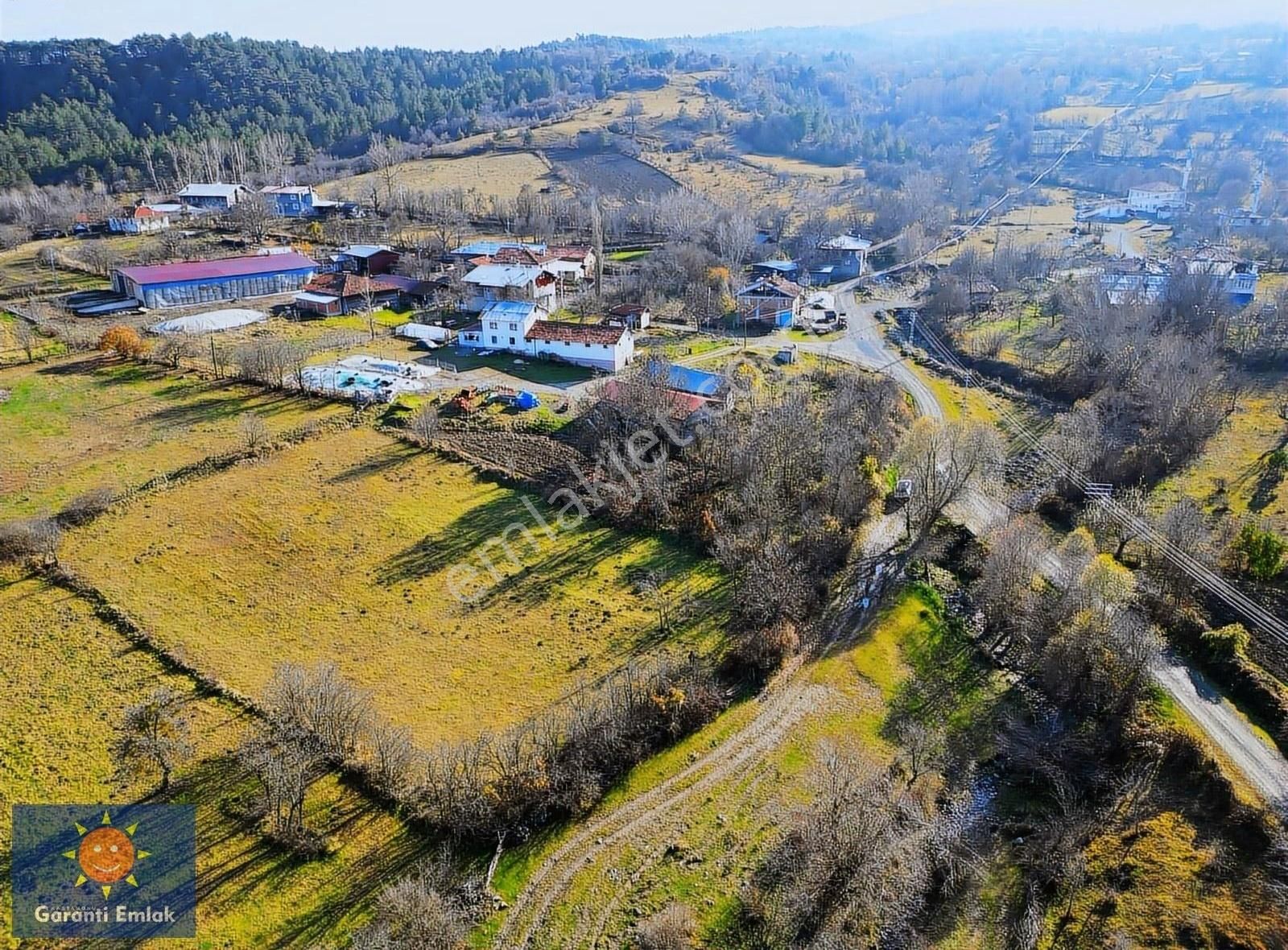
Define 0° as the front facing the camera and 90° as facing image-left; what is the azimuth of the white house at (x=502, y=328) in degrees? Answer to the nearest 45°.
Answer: approximately 0°

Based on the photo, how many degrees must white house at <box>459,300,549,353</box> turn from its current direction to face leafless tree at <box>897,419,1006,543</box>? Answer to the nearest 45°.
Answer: approximately 45° to its left

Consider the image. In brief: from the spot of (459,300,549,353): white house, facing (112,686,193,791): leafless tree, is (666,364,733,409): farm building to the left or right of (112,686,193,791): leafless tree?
left

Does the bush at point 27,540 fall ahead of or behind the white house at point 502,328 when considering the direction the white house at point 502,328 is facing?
ahead

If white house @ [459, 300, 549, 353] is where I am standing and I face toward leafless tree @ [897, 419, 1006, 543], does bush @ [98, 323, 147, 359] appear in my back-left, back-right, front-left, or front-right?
back-right

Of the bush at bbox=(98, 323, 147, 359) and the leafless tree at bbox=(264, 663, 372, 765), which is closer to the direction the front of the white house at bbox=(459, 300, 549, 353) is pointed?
the leafless tree

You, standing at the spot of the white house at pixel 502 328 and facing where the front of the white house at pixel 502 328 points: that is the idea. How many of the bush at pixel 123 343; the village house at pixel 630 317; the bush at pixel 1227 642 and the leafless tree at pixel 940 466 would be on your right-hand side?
1

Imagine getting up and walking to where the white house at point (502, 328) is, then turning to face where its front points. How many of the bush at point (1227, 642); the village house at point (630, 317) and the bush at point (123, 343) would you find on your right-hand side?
1

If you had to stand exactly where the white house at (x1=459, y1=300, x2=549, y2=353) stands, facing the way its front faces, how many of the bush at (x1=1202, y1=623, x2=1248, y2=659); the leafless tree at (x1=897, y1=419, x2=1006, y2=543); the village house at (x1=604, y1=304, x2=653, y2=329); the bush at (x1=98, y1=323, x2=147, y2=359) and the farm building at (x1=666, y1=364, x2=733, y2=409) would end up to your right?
1

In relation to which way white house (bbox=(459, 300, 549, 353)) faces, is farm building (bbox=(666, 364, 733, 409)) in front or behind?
in front

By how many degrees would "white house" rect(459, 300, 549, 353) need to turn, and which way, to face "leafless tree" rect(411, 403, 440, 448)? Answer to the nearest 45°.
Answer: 0° — it already faces it

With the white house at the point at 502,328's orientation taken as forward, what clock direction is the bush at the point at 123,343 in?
The bush is roughly at 3 o'clock from the white house.

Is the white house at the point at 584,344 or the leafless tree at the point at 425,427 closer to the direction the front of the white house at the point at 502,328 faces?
the leafless tree

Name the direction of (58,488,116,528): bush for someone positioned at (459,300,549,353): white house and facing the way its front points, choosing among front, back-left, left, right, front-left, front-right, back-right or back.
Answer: front-right

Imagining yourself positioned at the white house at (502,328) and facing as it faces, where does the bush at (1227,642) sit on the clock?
The bush is roughly at 11 o'clock from the white house.

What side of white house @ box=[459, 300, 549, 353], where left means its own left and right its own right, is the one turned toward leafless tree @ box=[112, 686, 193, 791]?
front

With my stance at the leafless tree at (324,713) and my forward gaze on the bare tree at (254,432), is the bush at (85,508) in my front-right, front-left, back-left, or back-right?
front-left

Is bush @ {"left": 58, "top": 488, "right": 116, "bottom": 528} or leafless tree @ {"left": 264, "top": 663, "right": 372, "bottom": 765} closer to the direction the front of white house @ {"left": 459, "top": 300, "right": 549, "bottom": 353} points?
the leafless tree
